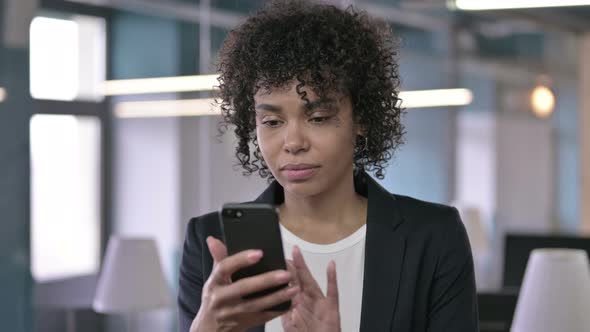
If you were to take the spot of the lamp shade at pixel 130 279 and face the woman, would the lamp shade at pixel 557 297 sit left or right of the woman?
left

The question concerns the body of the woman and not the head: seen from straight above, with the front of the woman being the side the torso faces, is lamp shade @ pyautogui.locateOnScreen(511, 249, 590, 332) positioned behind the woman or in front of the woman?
behind

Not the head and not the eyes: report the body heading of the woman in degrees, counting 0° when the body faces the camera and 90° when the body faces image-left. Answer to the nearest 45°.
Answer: approximately 0°

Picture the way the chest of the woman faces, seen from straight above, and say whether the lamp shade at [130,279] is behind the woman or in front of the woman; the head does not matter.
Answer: behind
